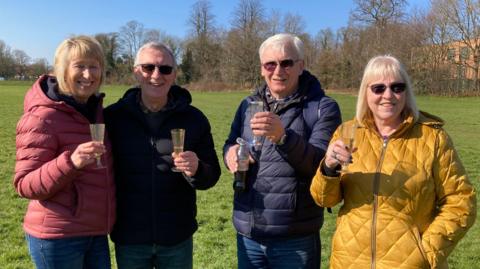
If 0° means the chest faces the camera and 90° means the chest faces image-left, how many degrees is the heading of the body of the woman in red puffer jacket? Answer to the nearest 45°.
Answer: approximately 315°

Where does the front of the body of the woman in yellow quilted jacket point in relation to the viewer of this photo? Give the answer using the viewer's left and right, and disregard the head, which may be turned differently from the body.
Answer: facing the viewer

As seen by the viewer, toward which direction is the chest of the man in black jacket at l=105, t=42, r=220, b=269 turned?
toward the camera

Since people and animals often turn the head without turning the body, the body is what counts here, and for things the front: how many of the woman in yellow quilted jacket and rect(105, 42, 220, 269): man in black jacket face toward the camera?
2

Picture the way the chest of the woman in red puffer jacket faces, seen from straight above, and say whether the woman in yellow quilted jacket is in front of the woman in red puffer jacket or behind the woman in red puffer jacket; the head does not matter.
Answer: in front

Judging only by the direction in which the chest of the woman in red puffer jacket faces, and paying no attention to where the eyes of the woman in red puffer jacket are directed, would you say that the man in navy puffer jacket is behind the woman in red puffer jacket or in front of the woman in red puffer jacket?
in front

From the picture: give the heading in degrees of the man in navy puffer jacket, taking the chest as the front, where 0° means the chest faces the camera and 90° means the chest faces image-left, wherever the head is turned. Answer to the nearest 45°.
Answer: approximately 45°

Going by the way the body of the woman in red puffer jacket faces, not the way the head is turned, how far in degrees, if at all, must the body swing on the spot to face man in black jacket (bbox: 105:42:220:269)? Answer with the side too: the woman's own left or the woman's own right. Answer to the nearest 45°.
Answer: approximately 45° to the woman's own left

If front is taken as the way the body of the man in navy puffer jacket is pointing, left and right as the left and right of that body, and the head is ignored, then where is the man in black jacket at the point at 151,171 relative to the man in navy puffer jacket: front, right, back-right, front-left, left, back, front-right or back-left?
front-right

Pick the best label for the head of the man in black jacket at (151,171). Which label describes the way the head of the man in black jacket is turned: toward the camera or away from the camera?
toward the camera

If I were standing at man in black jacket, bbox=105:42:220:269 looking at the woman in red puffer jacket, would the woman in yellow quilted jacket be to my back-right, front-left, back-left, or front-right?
back-left

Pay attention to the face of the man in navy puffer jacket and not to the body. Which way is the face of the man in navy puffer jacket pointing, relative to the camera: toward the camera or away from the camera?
toward the camera

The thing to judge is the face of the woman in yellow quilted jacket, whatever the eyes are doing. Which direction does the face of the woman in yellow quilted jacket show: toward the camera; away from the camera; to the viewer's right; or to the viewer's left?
toward the camera
